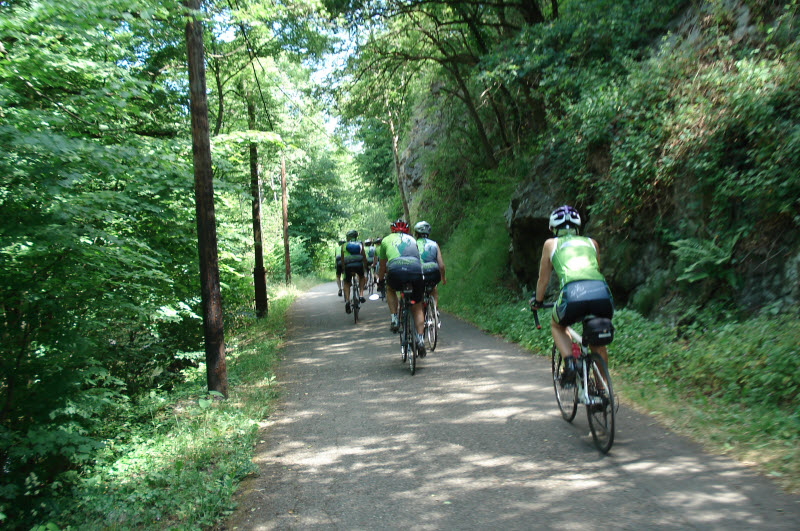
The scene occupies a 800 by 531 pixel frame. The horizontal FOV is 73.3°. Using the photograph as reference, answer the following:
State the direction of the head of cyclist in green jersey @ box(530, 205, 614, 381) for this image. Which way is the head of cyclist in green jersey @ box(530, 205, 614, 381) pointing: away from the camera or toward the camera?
away from the camera

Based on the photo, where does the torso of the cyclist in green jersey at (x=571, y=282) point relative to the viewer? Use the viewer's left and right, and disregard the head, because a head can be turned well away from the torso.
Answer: facing away from the viewer and to the left of the viewer

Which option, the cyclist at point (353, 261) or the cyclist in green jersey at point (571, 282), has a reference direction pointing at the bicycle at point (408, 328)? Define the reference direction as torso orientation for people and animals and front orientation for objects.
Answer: the cyclist in green jersey

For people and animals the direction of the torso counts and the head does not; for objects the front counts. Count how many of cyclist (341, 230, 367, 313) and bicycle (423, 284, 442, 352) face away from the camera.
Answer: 2

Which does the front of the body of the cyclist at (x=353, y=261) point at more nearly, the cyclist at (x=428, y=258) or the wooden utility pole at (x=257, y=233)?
the wooden utility pole

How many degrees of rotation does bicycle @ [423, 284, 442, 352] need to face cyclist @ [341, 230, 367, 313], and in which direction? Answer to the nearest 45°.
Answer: approximately 45° to its left

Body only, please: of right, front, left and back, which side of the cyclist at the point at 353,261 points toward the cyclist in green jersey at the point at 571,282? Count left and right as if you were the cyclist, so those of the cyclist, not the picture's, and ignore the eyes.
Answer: back

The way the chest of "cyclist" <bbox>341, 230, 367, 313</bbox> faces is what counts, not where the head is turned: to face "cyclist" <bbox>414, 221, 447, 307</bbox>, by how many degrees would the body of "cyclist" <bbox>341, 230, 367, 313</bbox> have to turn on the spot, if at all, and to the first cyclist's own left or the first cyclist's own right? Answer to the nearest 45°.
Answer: approximately 180°

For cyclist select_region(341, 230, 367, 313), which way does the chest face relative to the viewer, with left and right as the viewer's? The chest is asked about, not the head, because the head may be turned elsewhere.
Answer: facing away from the viewer

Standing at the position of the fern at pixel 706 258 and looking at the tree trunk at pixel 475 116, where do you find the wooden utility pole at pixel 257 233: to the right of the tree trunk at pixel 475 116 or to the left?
left

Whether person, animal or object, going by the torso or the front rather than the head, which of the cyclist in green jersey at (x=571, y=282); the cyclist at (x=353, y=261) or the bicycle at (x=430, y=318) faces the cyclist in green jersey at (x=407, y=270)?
the cyclist in green jersey at (x=571, y=282)

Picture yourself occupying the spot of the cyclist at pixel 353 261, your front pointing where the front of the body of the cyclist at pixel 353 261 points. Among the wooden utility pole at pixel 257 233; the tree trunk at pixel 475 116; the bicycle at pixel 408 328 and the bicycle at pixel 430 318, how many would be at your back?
2

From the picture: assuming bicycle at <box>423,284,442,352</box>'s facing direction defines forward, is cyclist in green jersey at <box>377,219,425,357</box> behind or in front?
behind

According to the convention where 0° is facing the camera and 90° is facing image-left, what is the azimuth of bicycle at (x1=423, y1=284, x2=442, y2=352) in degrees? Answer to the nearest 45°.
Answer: approximately 180°
